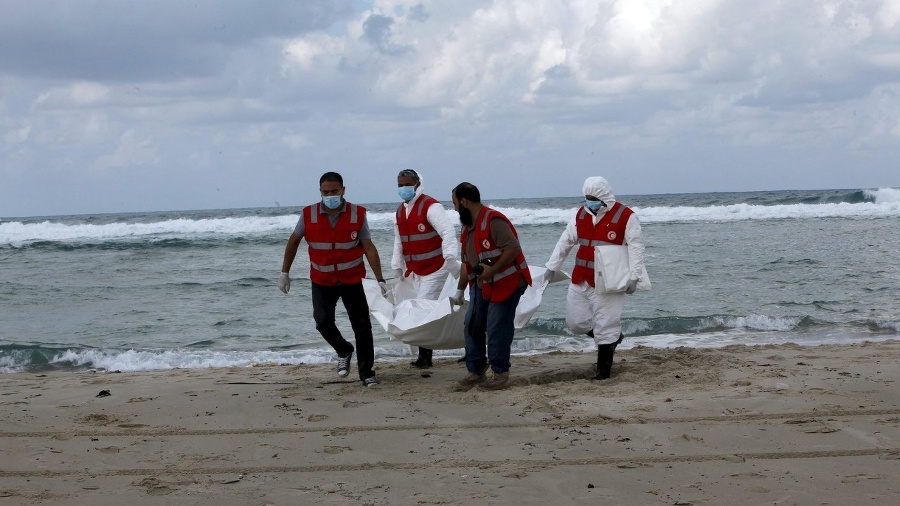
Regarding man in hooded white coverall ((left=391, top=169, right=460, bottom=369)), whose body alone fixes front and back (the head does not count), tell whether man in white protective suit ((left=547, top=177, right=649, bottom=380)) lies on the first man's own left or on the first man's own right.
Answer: on the first man's own left

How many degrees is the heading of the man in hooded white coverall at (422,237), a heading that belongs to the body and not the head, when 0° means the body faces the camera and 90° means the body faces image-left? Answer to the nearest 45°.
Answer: approximately 45°
